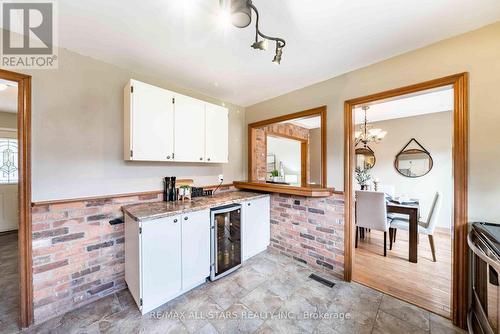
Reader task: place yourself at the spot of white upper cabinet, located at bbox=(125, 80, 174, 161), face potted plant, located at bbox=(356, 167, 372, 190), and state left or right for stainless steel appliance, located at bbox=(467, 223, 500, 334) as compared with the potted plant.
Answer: right

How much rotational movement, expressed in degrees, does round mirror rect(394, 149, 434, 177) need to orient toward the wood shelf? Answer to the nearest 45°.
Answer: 0° — it already faces it

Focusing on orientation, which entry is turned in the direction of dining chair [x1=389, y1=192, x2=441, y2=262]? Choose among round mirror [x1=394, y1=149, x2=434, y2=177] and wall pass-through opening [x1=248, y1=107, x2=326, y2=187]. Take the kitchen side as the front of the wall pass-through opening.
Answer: the round mirror

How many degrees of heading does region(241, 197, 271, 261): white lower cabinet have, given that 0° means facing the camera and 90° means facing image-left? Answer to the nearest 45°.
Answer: approximately 315°

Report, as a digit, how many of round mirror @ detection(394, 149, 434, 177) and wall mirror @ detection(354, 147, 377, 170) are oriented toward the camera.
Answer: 2

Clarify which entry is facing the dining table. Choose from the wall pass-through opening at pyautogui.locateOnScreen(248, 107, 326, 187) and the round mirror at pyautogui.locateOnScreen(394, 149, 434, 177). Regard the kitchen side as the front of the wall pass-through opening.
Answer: the round mirror

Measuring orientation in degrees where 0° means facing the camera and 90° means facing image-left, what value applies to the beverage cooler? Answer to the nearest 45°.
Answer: approximately 315°

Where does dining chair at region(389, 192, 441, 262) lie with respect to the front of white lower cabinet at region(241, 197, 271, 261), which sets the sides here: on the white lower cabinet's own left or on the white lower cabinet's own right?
on the white lower cabinet's own left
